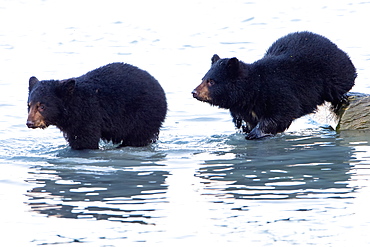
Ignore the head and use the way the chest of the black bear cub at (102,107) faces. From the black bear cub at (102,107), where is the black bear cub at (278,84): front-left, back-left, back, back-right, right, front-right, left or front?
back

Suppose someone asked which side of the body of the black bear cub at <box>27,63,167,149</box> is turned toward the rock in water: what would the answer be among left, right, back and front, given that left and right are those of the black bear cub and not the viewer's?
back

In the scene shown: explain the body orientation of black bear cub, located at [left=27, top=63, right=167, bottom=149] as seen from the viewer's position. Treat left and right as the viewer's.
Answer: facing to the left of the viewer
